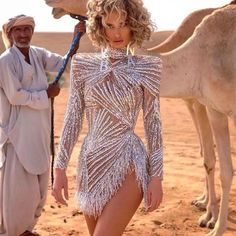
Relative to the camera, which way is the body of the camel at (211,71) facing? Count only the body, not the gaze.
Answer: to the viewer's left

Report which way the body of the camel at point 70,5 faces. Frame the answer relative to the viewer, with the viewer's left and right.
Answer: facing to the left of the viewer

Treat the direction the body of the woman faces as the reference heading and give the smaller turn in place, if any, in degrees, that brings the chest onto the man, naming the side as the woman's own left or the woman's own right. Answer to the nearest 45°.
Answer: approximately 135° to the woman's own right

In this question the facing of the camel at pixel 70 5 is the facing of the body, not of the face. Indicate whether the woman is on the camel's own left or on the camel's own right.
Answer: on the camel's own left

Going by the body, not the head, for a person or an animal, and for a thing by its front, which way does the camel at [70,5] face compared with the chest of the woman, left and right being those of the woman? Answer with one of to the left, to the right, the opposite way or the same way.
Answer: to the right

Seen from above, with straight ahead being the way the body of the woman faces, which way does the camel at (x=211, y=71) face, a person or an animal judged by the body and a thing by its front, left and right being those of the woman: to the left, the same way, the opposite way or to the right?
to the right

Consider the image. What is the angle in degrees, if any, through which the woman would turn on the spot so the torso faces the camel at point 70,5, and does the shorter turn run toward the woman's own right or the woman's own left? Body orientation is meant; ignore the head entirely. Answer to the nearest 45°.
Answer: approximately 180°
